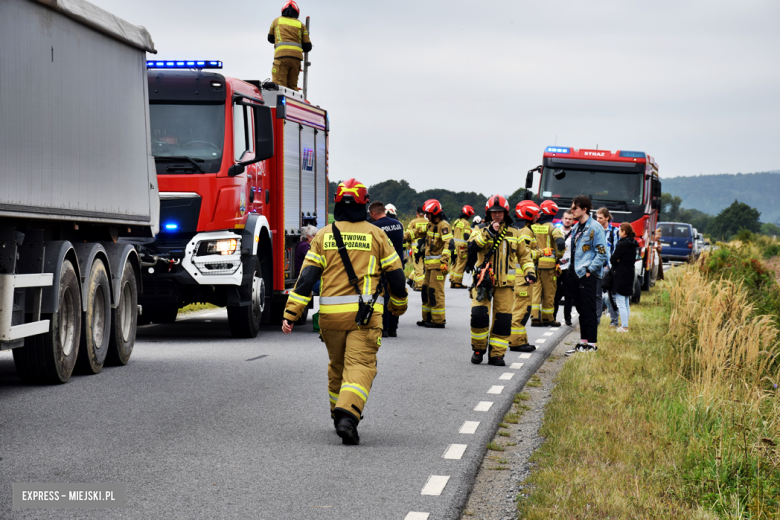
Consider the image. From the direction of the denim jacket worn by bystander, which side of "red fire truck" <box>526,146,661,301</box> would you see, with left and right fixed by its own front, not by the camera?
front

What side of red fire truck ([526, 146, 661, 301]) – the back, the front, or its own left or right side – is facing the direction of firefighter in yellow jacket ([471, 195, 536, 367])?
front

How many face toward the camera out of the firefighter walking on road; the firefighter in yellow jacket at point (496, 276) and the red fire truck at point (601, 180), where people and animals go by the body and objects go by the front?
2

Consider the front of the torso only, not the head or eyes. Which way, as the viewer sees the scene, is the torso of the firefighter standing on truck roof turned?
away from the camera

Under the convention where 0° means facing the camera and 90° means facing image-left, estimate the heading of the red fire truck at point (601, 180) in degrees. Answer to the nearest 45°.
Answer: approximately 0°

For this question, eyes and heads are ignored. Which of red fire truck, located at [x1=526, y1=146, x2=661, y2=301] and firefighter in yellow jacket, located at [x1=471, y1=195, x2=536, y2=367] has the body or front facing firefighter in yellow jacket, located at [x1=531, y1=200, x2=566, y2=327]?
the red fire truck

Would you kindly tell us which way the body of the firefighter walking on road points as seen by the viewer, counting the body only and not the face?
away from the camera

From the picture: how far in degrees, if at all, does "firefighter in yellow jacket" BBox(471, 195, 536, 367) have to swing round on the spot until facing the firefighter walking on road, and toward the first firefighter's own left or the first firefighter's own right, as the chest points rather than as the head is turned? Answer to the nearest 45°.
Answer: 0° — they already face them
